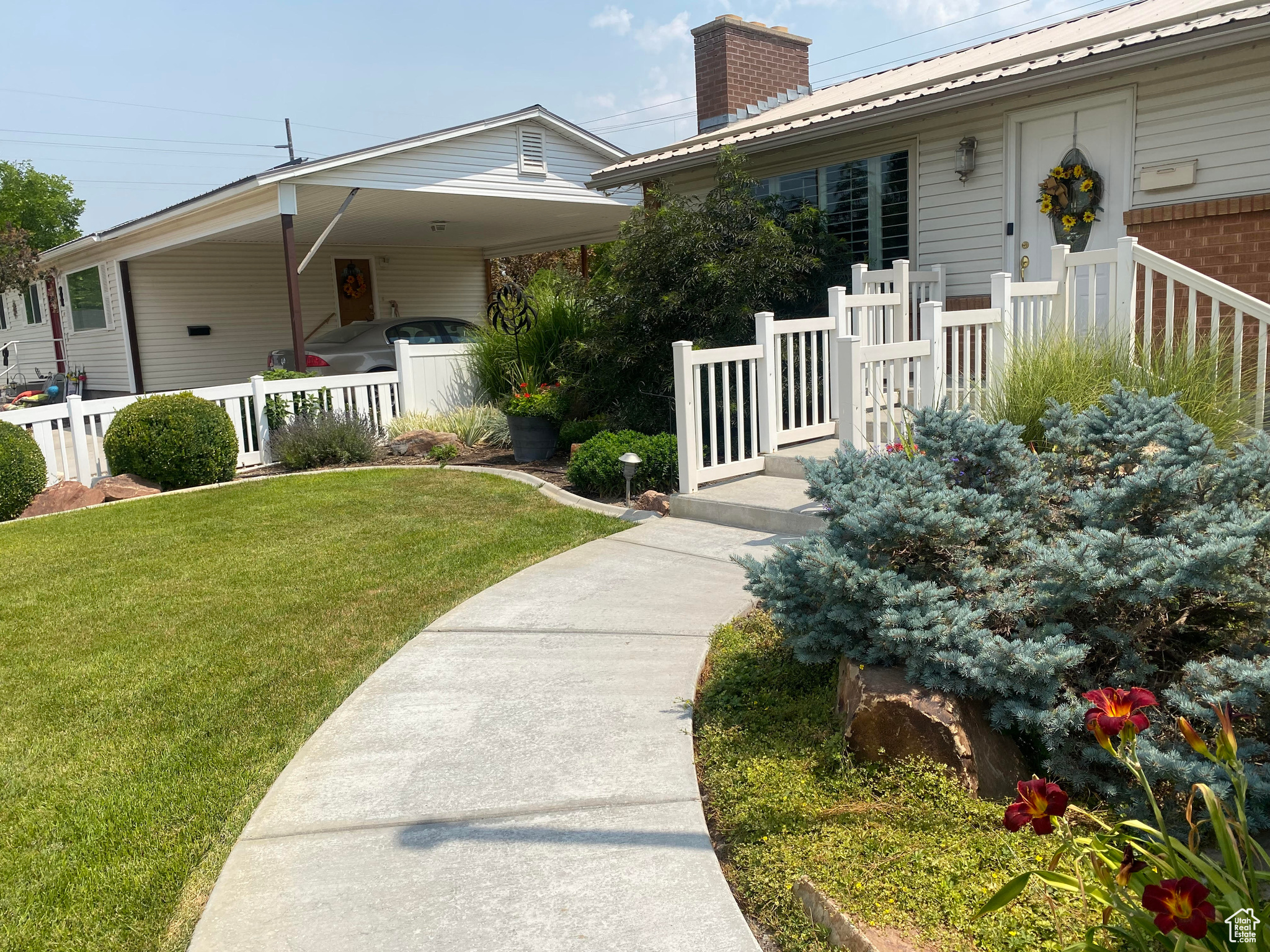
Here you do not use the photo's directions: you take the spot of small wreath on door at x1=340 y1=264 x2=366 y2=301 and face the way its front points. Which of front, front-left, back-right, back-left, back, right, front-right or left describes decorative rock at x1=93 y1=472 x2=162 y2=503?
front

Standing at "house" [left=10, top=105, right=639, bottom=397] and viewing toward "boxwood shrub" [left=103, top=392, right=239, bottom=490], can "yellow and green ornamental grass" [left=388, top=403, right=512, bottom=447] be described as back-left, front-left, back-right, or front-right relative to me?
front-left

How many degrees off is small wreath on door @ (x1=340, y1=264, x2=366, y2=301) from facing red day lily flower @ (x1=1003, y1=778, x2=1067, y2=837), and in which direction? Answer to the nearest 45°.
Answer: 0° — it already faces it

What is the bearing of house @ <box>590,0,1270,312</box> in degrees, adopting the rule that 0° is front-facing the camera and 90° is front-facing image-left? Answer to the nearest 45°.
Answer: approximately 45°

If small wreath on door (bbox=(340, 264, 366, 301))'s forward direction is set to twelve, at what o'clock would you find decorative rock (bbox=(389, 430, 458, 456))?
The decorative rock is roughly at 12 o'clock from the small wreath on door.

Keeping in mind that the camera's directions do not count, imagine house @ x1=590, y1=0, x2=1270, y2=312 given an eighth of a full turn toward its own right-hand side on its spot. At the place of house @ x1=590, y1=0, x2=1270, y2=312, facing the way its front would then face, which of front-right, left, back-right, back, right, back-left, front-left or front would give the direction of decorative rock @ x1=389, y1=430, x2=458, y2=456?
front

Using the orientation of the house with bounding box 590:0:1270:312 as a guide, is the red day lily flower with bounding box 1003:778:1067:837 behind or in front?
in front

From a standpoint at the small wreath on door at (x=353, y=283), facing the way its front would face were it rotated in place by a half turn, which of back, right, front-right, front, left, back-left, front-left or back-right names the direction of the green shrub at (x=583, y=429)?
back

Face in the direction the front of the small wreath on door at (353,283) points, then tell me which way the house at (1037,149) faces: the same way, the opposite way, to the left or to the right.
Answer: to the right

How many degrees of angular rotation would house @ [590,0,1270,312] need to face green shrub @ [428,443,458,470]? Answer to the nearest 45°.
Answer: approximately 45° to its right

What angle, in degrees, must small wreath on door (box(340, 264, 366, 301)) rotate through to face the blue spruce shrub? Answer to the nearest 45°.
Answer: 0° — it already faces it

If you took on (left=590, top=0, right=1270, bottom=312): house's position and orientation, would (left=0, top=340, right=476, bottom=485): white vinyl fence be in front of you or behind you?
in front

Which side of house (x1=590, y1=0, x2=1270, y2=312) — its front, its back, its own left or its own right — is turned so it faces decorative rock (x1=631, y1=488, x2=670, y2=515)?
front

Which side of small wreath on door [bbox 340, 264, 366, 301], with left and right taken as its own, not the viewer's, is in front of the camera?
front

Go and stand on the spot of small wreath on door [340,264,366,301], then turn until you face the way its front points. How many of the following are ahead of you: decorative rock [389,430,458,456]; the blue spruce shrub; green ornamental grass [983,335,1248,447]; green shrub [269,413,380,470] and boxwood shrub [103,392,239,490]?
5

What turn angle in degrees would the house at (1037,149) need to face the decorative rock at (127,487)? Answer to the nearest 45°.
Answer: approximately 45° to its right

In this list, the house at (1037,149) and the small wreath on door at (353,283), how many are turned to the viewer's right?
0

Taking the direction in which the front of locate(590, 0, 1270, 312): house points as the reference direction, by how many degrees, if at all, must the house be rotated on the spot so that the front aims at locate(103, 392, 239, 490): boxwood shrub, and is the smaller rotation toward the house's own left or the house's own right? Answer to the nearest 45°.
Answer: approximately 45° to the house's own right

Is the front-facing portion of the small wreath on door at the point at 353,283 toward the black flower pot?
yes
